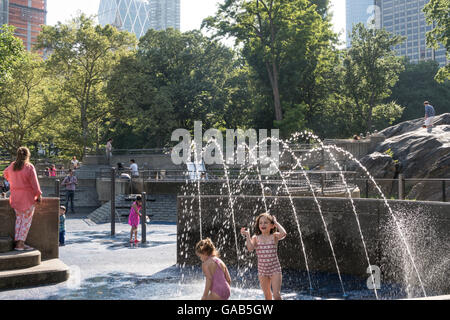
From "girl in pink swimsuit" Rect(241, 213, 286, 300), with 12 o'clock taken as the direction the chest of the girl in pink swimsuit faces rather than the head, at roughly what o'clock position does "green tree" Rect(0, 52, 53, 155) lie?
The green tree is roughly at 5 o'clock from the girl in pink swimsuit.

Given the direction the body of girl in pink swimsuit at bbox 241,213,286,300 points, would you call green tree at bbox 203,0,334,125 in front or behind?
behind

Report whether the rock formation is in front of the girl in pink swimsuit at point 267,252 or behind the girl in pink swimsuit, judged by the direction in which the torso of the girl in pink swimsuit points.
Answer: behind

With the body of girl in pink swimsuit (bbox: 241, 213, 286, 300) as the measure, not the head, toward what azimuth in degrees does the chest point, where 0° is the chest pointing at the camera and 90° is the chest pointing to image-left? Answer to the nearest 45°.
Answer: approximately 0°

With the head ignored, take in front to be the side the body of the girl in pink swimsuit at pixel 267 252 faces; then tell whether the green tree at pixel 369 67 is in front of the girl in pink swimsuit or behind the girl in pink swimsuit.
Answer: behind

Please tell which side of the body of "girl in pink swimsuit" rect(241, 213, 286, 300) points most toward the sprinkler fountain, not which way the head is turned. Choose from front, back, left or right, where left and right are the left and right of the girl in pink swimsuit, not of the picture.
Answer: back

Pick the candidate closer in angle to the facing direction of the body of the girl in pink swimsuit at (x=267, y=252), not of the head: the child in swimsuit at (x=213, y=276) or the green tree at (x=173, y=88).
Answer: the child in swimsuit

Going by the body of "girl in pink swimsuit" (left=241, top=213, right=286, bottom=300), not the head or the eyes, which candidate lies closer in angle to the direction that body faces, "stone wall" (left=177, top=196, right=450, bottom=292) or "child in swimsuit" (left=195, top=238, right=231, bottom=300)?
the child in swimsuit

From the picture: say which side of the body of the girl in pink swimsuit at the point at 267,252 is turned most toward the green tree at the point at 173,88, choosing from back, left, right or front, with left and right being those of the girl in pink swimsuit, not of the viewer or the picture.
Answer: back
